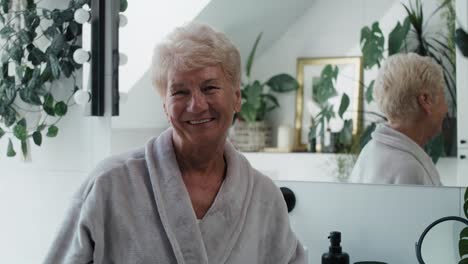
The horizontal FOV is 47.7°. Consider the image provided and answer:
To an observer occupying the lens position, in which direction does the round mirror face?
facing the viewer

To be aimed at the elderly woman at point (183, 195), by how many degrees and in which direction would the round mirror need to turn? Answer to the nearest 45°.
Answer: approximately 45° to its right

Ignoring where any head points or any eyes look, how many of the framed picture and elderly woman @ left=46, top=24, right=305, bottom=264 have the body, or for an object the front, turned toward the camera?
2

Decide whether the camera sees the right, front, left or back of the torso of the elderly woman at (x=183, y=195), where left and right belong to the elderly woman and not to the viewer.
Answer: front

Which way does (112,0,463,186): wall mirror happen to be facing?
toward the camera
